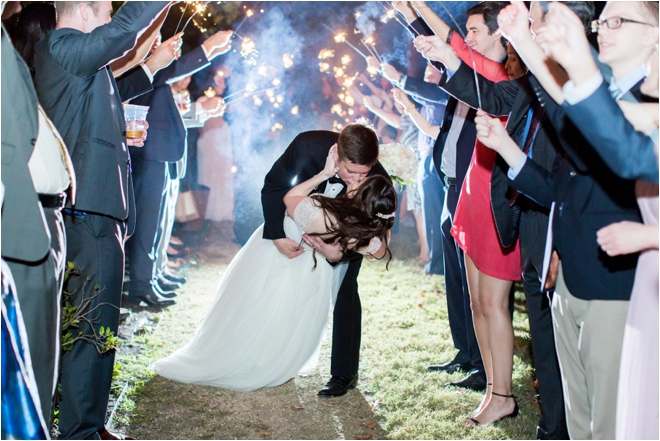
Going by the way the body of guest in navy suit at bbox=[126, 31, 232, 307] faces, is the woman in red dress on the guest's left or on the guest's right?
on the guest's right

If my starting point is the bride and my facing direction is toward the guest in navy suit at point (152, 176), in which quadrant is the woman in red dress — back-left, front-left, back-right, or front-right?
back-right

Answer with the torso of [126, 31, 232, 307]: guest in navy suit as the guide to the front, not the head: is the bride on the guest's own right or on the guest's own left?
on the guest's own right

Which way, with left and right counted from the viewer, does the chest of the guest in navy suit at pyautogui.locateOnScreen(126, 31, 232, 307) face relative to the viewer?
facing to the right of the viewer

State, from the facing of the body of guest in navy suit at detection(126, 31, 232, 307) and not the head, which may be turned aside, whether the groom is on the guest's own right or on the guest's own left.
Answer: on the guest's own right
